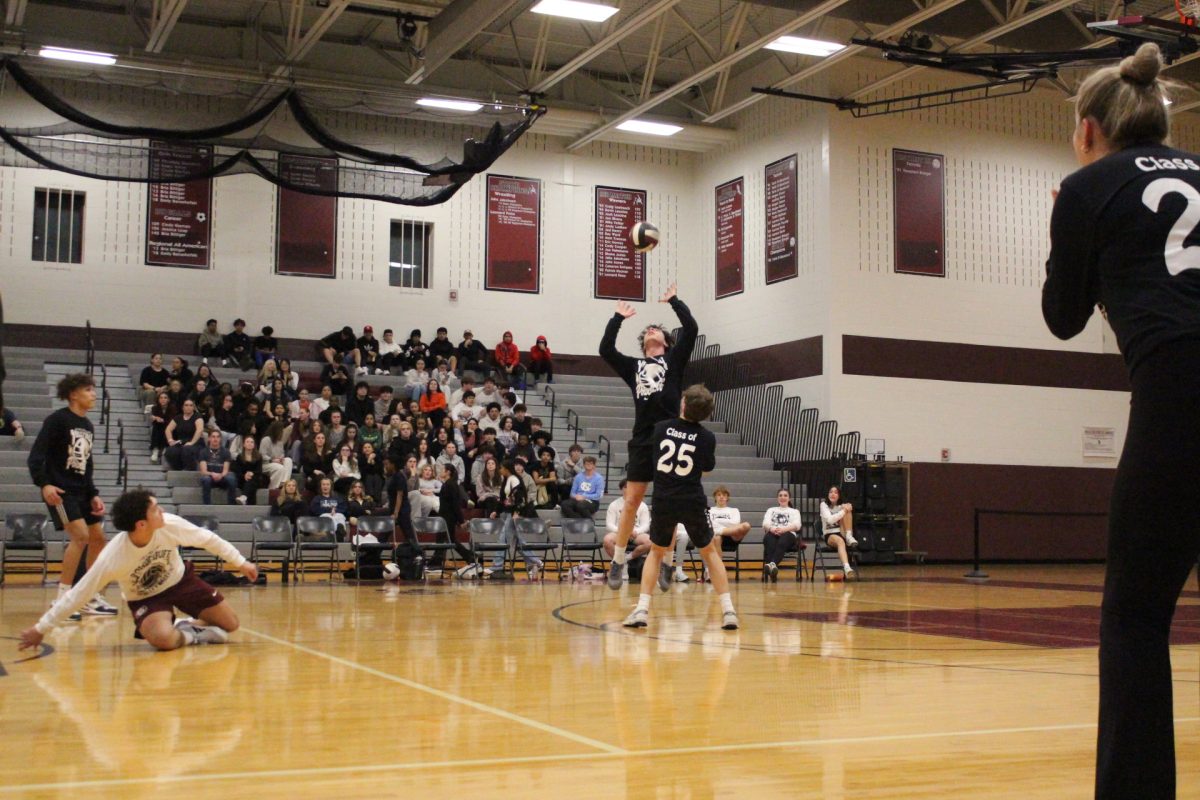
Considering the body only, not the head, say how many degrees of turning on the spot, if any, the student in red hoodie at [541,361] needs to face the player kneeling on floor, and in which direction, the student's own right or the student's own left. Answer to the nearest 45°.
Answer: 0° — they already face them

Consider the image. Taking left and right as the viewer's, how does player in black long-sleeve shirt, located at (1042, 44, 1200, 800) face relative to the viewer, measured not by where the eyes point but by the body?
facing away from the viewer and to the left of the viewer

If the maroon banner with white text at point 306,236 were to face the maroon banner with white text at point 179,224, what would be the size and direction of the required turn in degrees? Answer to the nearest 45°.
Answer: approximately 90° to its right

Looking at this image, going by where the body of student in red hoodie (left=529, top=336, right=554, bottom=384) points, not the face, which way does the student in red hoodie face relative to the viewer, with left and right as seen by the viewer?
facing the viewer

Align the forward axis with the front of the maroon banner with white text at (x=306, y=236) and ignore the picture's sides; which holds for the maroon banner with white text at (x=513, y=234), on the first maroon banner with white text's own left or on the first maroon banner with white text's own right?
on the first maroon banner with white text's own left

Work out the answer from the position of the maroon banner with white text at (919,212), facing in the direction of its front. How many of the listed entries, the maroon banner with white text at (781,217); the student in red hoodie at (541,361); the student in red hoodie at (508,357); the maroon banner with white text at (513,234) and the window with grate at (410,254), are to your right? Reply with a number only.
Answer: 5

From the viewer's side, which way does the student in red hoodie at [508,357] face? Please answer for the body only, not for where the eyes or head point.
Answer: toward the camera

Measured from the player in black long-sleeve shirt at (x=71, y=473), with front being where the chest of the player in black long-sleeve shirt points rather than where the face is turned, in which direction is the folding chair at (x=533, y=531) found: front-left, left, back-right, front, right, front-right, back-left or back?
left

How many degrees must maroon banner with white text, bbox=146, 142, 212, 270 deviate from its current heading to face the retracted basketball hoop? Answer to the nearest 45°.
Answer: approximately 45° to its left

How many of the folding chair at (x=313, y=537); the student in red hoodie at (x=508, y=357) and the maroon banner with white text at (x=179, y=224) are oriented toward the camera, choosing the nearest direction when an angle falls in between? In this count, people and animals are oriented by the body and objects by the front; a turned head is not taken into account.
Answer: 3

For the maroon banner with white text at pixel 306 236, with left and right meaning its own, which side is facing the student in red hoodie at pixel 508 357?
left

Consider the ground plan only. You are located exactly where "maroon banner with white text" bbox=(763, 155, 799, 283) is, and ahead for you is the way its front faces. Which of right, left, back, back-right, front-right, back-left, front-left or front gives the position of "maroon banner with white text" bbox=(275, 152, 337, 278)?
front-right

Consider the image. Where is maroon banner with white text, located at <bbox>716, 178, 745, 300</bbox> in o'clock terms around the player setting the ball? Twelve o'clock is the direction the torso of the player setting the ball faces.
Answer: The maroon banner with white text is roughly at 6 o'clock from the player setting the ball.
